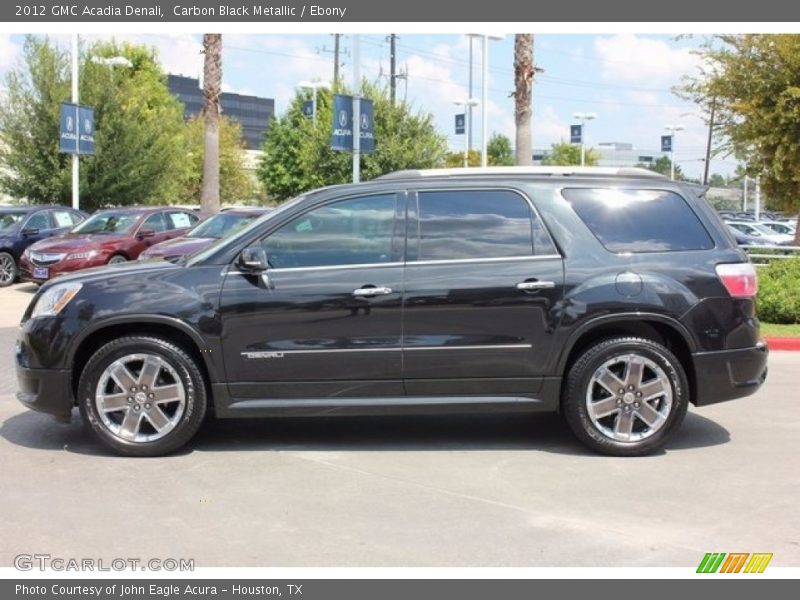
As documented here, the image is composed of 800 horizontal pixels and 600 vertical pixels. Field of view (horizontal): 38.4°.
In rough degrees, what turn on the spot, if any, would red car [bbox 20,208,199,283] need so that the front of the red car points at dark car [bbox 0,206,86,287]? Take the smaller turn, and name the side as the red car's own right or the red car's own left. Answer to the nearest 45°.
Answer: approximately 90° to the red car's own right

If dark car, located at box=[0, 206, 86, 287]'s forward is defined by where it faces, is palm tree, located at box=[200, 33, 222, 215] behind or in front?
behind

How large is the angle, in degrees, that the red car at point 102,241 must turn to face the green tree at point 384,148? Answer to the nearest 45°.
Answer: approximately 180°

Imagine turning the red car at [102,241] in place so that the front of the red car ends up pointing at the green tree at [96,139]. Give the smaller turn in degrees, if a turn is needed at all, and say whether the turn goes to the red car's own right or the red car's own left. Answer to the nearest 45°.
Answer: approximately 135° to the red car's own right

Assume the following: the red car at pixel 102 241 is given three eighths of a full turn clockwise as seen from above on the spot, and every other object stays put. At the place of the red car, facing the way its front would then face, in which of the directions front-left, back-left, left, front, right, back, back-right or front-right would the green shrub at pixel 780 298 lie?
back-right

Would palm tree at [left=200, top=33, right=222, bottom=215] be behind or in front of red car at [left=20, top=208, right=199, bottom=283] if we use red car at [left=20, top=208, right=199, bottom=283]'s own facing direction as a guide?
behind

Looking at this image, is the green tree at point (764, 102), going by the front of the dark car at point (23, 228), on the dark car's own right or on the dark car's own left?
on the dark car's own left

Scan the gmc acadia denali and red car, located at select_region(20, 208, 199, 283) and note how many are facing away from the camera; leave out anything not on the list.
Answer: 0

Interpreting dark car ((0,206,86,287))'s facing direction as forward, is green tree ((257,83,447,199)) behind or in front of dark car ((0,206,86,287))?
behind

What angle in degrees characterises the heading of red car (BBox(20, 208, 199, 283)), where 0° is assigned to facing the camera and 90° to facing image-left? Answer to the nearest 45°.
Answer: approximately 45°

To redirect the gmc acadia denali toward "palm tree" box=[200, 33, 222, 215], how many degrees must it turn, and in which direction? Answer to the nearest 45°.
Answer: approximately 90° to its right

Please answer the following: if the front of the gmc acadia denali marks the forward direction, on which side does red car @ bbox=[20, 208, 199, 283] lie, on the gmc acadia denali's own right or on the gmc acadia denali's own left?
on the gmc acadia denali's own right

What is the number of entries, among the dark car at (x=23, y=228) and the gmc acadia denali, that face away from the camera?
0

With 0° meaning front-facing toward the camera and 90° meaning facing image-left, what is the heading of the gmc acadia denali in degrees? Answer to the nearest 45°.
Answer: approximately 90°
